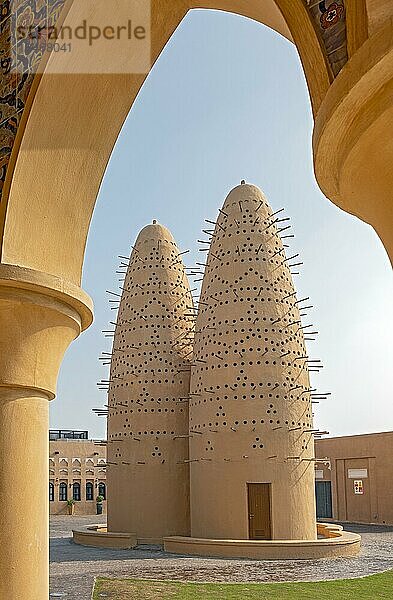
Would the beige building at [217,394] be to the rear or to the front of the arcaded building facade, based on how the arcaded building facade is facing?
to the front

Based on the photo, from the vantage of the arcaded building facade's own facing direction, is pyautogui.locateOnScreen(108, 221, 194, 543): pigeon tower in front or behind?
in front

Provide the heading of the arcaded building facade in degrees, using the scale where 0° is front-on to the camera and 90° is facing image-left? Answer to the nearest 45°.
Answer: approximately 0°

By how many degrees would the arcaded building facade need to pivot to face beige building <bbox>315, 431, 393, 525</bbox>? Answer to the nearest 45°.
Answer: approximately 45° to its left

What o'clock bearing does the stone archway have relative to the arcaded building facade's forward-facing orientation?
The stone archway is roughly at 12 o'clock from the arcaded building facade.
